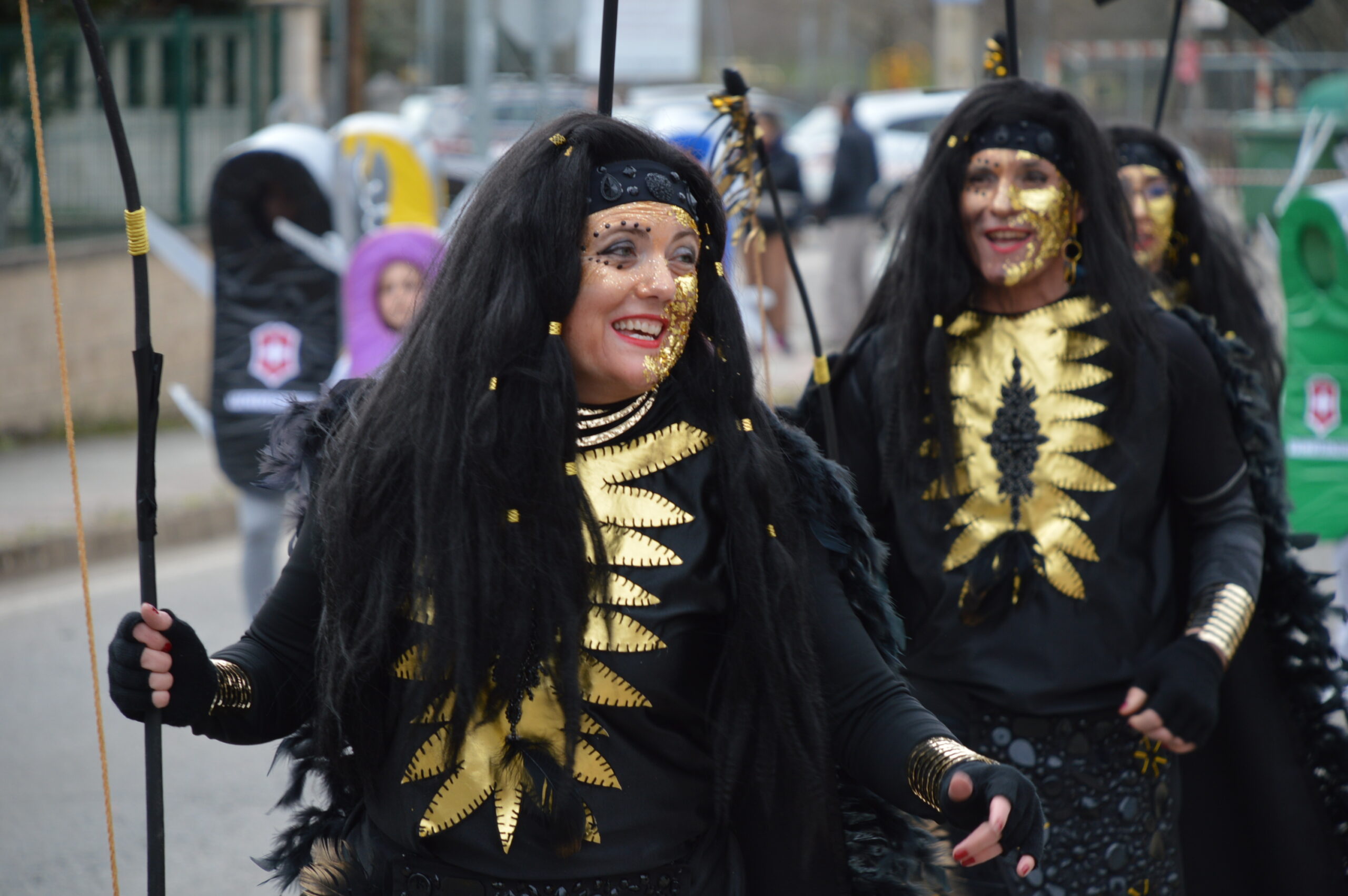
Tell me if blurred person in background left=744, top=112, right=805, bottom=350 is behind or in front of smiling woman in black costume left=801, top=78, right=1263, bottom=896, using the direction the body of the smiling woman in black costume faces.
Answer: behind

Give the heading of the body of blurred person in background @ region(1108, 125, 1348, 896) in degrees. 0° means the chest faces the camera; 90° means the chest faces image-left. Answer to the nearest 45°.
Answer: approximately 45°

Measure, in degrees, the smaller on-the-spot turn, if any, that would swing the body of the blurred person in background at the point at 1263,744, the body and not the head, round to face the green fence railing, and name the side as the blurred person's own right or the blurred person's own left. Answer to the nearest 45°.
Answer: approximately 90° to the blurred person's own right

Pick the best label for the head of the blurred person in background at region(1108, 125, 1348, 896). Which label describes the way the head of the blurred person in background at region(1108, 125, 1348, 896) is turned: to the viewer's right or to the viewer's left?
to the viewer's left

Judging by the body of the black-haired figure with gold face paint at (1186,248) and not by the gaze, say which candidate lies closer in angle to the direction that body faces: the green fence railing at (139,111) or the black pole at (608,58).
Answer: the black pole

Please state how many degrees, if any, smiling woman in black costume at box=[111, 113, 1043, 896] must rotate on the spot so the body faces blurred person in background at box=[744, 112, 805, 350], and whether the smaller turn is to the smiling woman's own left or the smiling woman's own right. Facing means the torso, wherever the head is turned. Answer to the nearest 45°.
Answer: approximately 180°

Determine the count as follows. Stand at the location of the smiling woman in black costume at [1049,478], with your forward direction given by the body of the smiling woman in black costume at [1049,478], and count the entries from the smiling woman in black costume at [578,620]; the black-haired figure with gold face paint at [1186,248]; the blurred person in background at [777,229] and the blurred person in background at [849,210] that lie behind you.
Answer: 3

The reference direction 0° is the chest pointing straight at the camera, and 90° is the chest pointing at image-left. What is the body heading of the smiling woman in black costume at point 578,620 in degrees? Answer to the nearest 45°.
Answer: approximately 0°

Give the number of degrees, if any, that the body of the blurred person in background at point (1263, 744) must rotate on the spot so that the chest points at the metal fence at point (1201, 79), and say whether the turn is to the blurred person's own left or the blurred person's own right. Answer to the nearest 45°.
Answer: approximately 135° to the blurred person's own right

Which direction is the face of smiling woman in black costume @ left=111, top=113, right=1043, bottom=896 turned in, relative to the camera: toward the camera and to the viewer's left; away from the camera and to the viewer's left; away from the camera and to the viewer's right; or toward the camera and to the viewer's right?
toward the camera and to the viewer's right

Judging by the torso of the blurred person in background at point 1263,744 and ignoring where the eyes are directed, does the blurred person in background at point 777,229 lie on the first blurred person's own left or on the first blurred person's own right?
on the first blurred person's own right
